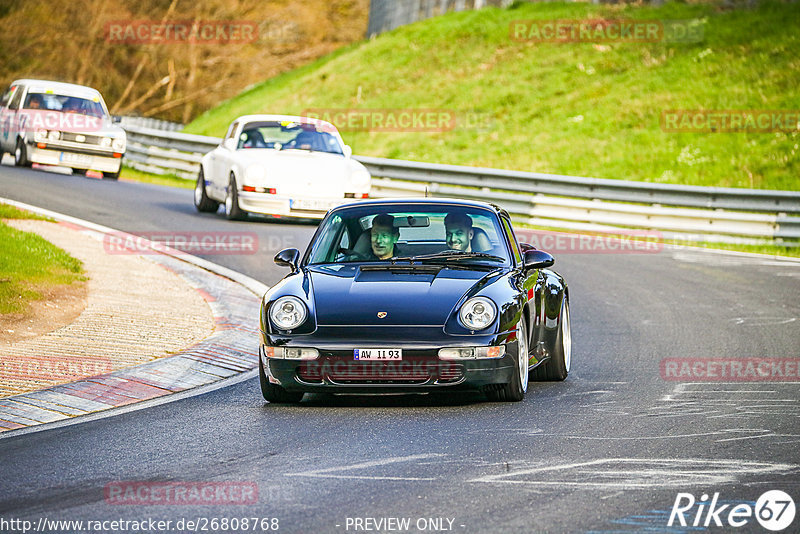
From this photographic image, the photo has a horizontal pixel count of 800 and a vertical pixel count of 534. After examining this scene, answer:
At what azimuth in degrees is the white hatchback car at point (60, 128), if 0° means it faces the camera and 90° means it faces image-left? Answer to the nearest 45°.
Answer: approximately 315°

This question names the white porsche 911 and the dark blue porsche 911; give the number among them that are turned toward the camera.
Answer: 2

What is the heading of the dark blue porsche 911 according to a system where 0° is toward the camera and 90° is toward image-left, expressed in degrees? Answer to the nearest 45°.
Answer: approximately 0°

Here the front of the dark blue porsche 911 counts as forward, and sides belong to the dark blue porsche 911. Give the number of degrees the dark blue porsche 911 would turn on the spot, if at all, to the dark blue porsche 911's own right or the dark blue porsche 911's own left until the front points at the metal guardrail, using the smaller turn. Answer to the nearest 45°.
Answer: approximately 180°

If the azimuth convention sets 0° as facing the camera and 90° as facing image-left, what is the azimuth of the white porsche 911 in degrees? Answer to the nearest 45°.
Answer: approximately 0°
